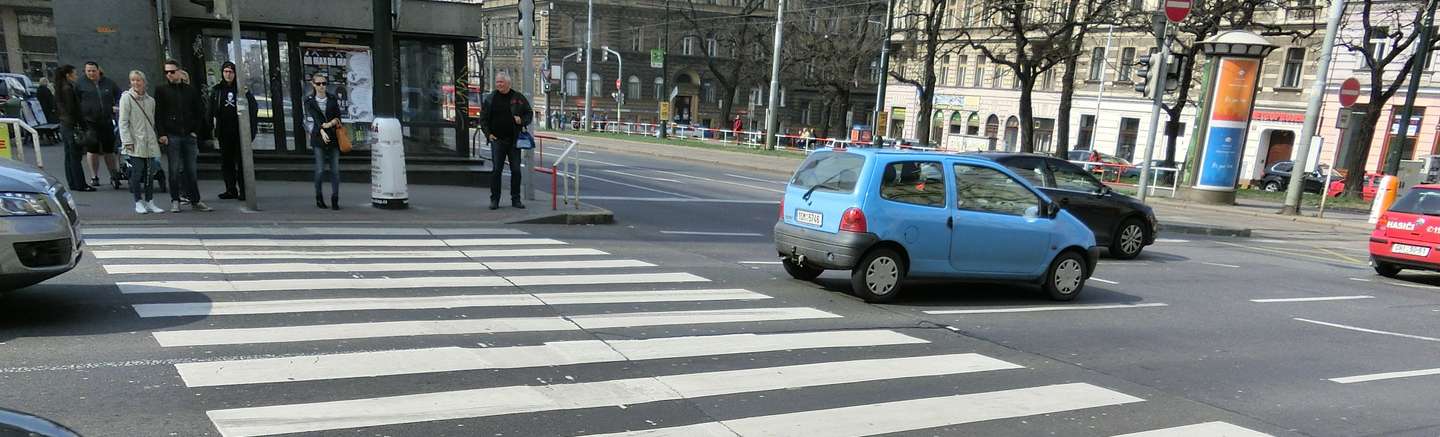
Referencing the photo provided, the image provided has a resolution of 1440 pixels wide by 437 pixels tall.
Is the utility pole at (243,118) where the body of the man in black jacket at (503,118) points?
no

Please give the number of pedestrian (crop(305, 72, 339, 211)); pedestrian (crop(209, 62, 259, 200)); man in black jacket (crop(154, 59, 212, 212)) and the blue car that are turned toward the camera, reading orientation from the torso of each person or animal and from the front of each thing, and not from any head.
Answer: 3

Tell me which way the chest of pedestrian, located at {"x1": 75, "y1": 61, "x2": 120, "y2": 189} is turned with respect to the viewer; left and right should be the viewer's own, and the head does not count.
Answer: facing the viewer

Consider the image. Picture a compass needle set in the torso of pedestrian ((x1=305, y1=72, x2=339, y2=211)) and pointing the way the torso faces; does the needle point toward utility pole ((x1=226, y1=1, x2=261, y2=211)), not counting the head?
no

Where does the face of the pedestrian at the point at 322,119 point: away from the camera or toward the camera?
toward the camera

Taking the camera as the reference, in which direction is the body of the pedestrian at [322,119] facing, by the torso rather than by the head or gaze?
toward the camera

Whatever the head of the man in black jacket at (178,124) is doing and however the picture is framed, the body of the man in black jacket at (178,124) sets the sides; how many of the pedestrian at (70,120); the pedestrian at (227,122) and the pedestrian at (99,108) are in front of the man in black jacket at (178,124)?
0

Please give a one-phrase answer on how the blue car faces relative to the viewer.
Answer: facing away from the viewer and to the right of the viewer

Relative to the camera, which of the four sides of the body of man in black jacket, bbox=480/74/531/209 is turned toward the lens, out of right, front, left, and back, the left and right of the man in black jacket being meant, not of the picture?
front

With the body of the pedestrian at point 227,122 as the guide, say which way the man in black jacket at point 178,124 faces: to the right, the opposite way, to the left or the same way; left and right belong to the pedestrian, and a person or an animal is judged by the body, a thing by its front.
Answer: the same way

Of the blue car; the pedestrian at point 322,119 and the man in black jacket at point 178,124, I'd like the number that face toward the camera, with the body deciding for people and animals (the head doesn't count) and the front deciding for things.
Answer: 2

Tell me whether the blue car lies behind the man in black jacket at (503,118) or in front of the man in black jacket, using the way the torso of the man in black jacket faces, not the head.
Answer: in front

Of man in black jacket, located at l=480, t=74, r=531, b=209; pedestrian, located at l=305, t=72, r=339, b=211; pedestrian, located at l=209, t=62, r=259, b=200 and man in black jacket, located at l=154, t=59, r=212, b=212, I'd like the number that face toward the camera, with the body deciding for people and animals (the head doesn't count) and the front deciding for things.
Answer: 4
